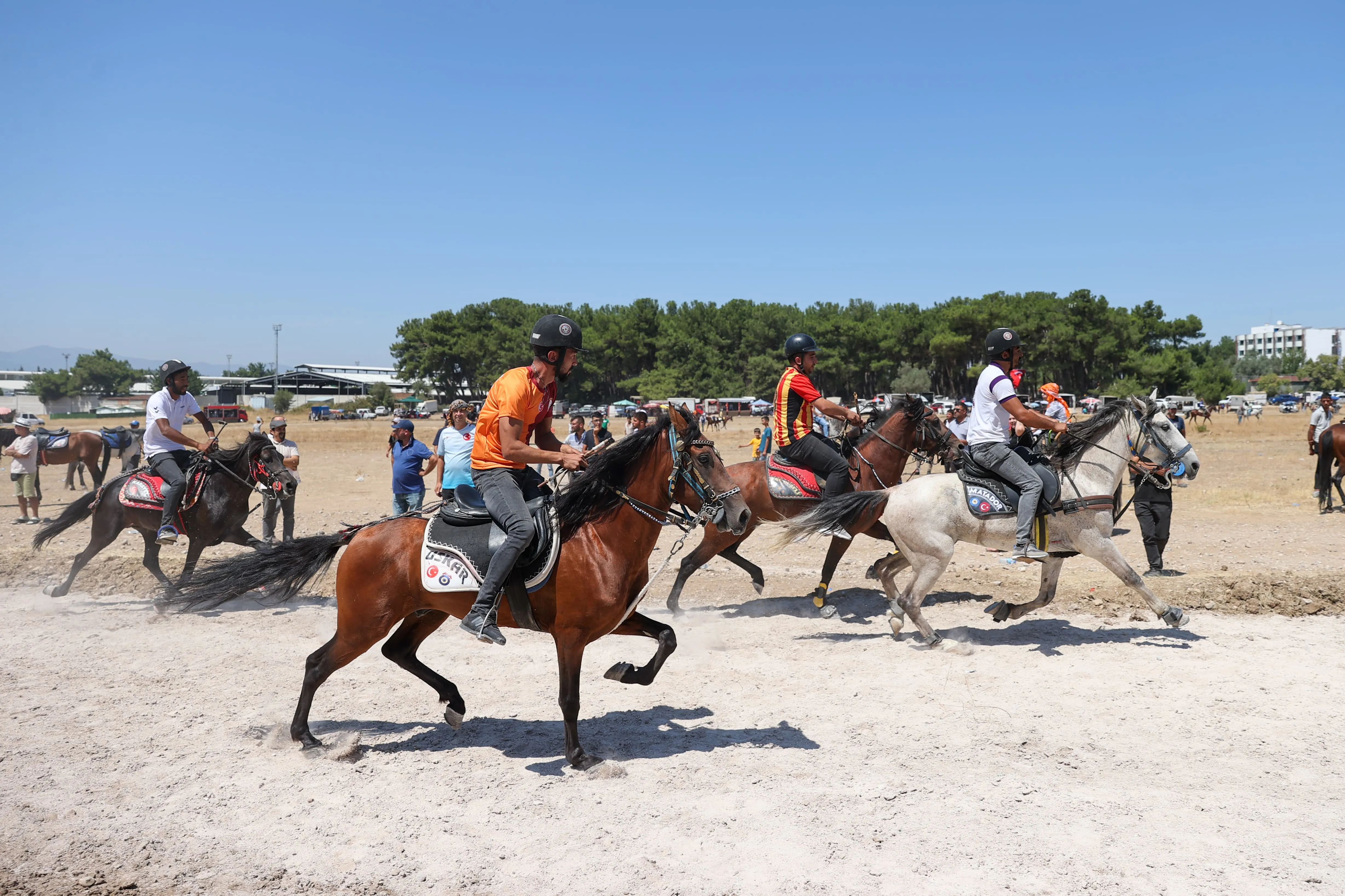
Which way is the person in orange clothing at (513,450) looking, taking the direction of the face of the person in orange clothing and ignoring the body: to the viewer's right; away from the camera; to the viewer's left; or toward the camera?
to the viewer's right

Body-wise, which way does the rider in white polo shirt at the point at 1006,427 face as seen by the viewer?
to the viewer's right

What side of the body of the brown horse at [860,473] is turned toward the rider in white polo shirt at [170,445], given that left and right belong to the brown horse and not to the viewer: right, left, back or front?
back

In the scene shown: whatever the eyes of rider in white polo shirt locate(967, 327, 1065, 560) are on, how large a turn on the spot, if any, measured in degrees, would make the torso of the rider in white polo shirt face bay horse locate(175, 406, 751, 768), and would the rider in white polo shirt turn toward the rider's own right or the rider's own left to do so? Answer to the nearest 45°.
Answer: approximately 135° to the rider's own right

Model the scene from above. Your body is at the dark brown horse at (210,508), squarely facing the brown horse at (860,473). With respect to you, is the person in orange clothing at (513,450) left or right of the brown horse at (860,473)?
right

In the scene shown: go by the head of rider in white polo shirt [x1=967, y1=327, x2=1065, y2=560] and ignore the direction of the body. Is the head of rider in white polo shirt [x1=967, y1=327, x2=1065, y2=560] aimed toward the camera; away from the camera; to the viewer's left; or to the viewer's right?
to the viewer's right

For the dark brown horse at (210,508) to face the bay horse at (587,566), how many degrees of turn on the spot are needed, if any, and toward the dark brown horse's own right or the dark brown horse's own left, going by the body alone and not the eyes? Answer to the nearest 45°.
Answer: approximately 90° to the dark brown horse's own right

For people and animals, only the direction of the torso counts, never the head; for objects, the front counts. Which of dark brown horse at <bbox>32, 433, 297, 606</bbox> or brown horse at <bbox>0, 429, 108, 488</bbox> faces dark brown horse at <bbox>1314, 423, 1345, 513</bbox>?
dark brown horse at <bbox>32, 433, 297, 606</bbox>

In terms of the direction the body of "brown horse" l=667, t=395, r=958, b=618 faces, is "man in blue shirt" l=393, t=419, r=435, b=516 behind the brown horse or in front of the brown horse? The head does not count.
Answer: behind

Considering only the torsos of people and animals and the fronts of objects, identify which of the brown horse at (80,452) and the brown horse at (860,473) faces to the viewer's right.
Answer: the brown horse at (860,473)

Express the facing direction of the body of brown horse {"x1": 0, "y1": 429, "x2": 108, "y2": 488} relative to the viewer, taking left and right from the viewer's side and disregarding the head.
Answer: facing to the left of the viewer

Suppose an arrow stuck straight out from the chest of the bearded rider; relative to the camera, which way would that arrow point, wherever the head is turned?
to the viewer's right

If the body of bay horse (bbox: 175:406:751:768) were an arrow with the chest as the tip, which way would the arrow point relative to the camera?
to the viewer's right

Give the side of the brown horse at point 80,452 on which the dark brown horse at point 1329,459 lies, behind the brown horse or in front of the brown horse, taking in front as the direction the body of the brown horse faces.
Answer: behind

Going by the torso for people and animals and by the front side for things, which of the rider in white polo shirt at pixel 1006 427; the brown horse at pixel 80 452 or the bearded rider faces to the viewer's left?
the brown horse

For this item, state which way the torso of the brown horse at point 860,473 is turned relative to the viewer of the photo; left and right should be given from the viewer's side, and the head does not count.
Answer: facing to the right of the viewer

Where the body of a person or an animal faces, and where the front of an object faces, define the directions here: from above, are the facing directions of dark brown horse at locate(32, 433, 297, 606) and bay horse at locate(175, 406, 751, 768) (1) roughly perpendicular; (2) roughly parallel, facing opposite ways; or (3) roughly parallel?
roughly parallel
